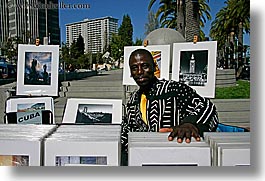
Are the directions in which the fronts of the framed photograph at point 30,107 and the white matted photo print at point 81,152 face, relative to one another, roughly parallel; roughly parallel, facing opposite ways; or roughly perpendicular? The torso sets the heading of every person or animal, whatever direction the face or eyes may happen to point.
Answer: roughly parallel

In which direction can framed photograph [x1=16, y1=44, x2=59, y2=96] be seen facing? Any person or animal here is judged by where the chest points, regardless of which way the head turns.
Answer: toward the camera

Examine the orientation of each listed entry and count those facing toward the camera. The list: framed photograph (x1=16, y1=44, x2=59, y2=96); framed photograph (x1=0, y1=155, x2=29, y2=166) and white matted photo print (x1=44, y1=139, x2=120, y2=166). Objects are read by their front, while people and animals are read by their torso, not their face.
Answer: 3

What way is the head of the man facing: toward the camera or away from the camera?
toward the camera

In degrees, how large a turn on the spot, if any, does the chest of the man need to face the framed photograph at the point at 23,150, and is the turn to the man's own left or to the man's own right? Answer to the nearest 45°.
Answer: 0° — they already face it

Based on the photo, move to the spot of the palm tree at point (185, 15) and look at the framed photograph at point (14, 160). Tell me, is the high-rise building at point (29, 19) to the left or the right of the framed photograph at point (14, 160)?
right

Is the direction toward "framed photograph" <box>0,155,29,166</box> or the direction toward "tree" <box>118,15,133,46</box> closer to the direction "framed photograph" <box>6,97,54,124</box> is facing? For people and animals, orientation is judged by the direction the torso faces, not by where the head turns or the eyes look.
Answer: the framed photograph

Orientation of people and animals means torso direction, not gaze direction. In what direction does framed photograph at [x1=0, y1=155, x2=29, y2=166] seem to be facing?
toward the camera

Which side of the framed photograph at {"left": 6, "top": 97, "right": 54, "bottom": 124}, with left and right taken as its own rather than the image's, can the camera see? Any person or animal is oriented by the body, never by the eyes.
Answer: front

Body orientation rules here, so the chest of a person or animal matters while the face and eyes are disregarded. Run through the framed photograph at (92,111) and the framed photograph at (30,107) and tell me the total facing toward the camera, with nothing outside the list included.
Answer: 2

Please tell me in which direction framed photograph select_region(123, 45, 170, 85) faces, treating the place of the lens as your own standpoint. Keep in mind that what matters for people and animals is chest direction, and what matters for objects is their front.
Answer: facing the viewer
